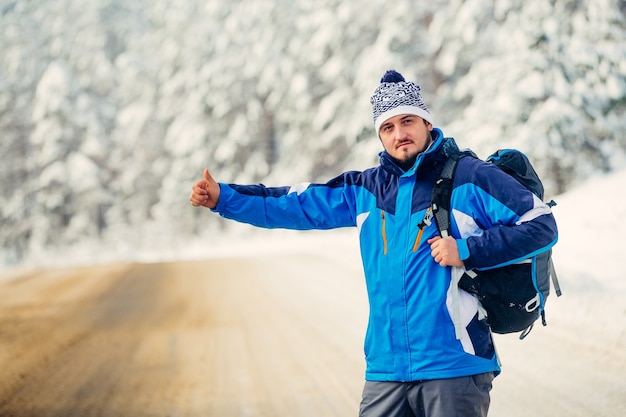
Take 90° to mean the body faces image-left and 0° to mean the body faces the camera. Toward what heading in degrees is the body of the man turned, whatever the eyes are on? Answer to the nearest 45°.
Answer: approximately 45°
